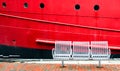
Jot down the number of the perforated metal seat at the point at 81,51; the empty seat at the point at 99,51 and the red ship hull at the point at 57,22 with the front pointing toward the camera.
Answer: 2
